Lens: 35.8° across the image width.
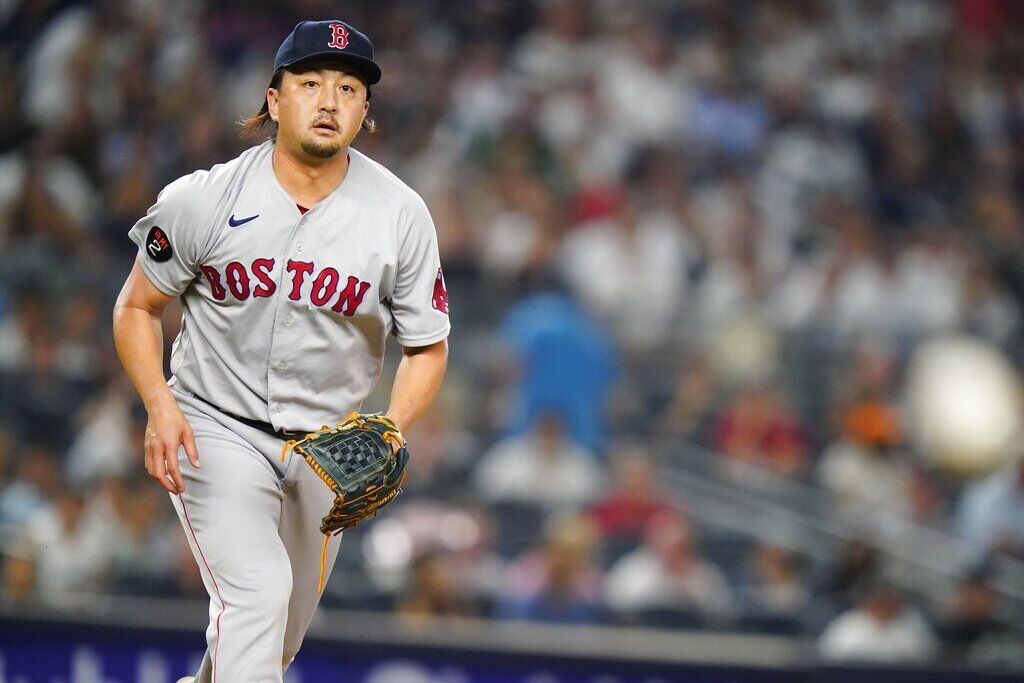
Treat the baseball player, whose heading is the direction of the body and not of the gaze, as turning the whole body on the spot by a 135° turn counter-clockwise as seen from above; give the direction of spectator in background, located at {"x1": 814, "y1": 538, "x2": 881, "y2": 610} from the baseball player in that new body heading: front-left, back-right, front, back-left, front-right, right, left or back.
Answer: front

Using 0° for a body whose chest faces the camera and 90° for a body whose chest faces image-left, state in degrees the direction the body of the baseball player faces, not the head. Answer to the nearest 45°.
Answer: approximately 0°

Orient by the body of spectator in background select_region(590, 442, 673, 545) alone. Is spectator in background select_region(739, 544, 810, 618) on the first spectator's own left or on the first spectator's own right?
on the first spectator's own left

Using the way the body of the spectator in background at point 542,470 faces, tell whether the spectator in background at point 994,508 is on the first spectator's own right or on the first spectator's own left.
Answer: on the first spectator's own left

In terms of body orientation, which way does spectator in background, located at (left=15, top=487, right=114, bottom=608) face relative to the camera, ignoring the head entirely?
toward the camera

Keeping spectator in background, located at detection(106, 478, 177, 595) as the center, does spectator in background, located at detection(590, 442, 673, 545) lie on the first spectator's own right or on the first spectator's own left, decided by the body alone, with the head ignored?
on the first spectator's own left

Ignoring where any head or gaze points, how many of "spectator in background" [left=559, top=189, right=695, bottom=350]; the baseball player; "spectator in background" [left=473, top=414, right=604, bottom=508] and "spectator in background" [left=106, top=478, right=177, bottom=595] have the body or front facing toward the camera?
4

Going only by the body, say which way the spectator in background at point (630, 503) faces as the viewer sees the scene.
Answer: toward the camera
